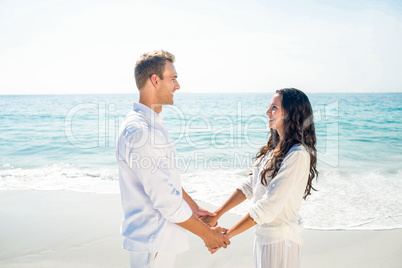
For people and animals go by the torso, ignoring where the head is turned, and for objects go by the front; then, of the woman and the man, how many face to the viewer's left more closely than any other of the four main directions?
1

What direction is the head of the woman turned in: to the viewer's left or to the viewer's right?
to the viewer's left

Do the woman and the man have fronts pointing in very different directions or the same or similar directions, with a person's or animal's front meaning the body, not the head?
very different directions

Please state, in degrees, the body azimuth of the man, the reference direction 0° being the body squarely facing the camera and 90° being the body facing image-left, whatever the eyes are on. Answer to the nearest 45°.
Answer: approximately 270°

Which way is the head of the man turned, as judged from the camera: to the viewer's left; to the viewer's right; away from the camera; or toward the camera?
to the viewer's right

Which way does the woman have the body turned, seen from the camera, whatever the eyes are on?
to the viewer's left
